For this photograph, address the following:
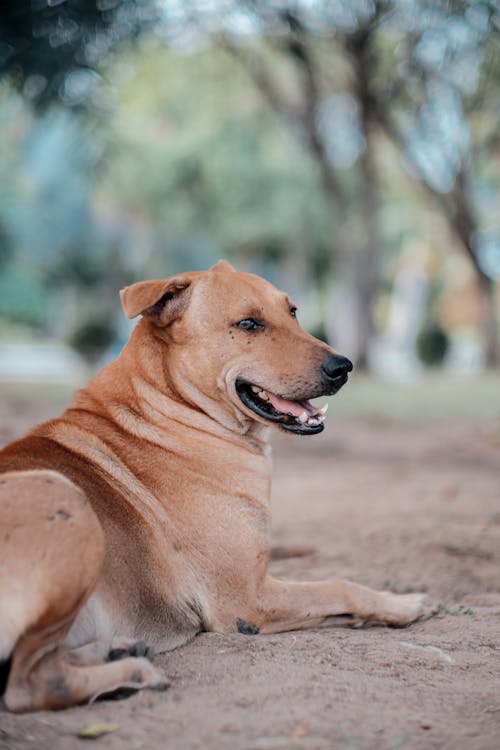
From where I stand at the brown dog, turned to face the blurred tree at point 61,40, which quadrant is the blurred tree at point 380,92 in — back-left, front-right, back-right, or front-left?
front-right

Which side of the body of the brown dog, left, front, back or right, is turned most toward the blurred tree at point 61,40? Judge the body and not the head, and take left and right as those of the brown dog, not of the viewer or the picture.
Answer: left

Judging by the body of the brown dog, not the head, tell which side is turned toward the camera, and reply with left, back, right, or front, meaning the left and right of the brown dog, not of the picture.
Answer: right

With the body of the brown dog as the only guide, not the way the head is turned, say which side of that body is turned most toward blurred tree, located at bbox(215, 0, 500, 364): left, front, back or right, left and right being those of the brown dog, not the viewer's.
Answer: left

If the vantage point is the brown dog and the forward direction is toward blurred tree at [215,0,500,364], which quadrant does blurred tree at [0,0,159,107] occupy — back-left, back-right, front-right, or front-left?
front-left
